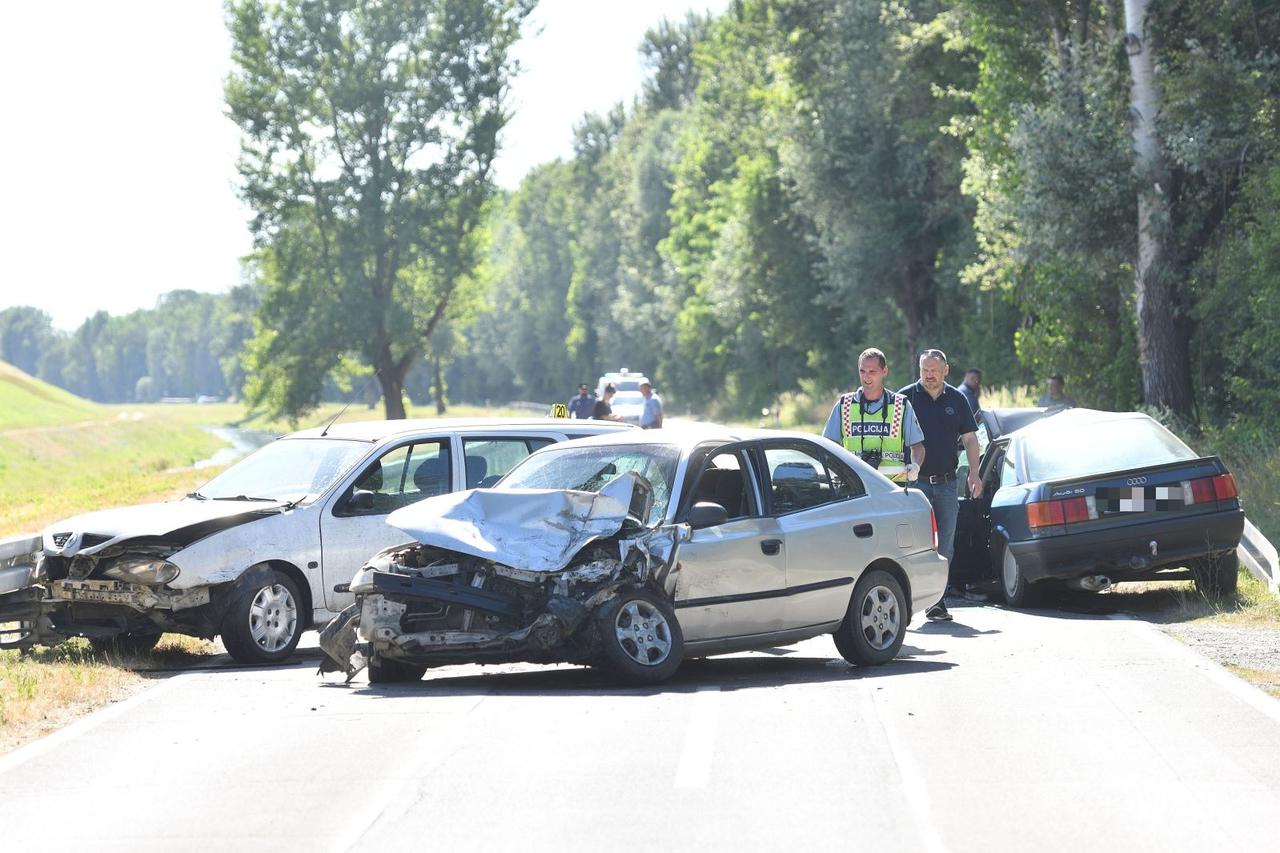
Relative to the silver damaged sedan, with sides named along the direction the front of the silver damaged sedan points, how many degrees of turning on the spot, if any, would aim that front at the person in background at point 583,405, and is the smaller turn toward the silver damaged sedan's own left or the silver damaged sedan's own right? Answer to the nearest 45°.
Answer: approximately 135° to the silver damaged sedan's own right

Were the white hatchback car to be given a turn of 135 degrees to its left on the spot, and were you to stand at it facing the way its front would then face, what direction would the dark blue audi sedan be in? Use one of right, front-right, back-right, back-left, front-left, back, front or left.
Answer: front

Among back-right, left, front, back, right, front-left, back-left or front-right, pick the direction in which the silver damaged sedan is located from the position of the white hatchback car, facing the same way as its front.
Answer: left

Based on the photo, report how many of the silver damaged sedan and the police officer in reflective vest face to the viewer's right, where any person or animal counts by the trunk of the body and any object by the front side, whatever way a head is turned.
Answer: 0

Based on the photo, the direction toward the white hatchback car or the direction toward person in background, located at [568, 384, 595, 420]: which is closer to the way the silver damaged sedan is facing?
the white hatchback car

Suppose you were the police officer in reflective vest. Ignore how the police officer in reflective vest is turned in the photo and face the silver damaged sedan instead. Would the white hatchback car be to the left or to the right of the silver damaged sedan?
right

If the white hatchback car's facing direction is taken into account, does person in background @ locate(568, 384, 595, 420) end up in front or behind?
behind

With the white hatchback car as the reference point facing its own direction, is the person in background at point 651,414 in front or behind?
behind

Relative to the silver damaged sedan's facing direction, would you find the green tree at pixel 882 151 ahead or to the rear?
to the rear

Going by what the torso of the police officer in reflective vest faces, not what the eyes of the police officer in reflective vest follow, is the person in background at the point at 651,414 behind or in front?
behind

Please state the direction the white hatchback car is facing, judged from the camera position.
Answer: facing the viewer and to the left of the viewer

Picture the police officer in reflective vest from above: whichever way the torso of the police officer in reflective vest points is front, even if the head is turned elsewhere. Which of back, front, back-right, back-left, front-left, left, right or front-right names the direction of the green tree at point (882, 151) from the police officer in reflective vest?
back
